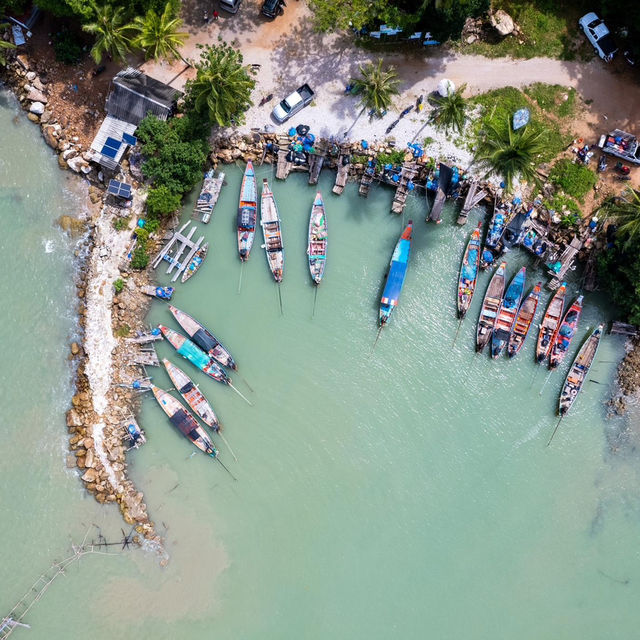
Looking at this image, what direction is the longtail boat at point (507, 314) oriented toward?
away from the camera

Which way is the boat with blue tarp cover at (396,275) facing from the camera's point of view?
away from the camera

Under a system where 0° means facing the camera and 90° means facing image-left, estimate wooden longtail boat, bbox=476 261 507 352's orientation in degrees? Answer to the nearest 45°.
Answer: approximately 180°

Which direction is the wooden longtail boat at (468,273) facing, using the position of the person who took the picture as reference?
facing away from the viewer

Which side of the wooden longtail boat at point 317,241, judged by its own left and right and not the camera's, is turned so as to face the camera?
back

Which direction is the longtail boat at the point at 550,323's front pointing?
away from the camera

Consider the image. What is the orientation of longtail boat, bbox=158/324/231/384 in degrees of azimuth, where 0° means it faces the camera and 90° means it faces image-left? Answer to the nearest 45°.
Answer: approximately 135°

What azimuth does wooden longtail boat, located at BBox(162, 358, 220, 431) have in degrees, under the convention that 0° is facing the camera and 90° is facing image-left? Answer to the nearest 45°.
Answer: approximately 135°

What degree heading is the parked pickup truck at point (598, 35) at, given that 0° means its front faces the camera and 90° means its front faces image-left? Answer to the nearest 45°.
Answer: approximately 135°

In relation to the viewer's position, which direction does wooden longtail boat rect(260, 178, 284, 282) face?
facing away from the viewer

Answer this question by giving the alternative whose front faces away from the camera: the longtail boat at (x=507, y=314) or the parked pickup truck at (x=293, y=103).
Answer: the longtail boat
